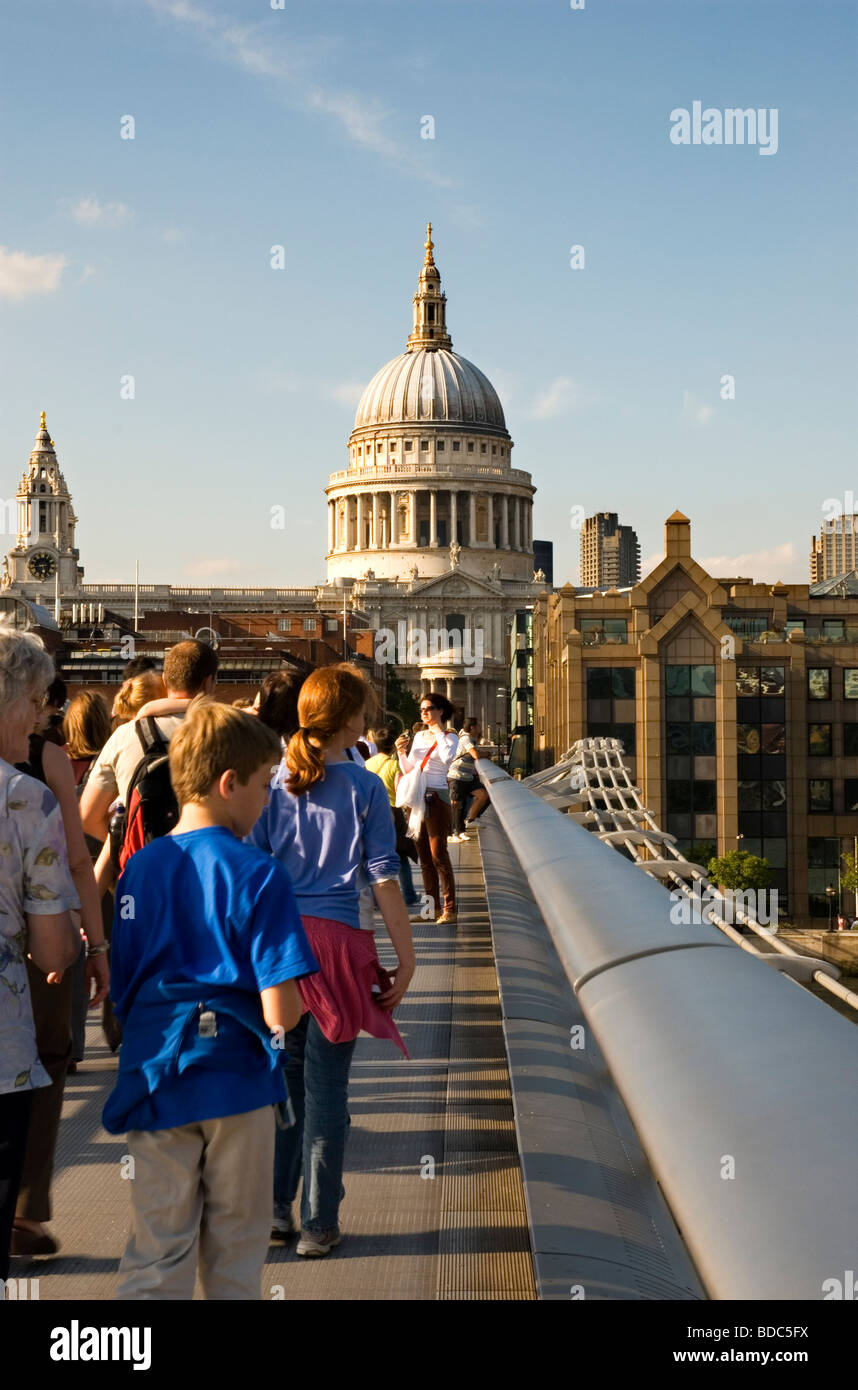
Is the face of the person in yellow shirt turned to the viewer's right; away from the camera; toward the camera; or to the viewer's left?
away from the camera

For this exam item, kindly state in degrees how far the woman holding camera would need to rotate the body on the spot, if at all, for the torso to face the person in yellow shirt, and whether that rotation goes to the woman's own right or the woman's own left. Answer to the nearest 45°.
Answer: approximately 135° to the woman's own right

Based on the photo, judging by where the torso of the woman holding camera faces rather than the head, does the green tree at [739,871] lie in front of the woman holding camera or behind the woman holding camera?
behind

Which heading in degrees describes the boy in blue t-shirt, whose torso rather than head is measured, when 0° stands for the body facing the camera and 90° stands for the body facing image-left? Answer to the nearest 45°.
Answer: approximately 225°

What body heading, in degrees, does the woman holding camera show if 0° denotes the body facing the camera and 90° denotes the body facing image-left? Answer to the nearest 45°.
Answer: approximately 45°

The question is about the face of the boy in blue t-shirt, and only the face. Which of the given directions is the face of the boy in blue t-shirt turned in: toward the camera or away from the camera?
away from the camera

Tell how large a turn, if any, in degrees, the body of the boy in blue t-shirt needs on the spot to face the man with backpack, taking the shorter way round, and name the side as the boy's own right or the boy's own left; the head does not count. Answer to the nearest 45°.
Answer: approximately 45° to the boy's own left

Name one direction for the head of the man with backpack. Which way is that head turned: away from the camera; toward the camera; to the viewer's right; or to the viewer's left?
away from the camera

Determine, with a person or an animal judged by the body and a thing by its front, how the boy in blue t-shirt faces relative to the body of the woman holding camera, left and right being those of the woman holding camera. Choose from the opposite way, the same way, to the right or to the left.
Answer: the opposite way
